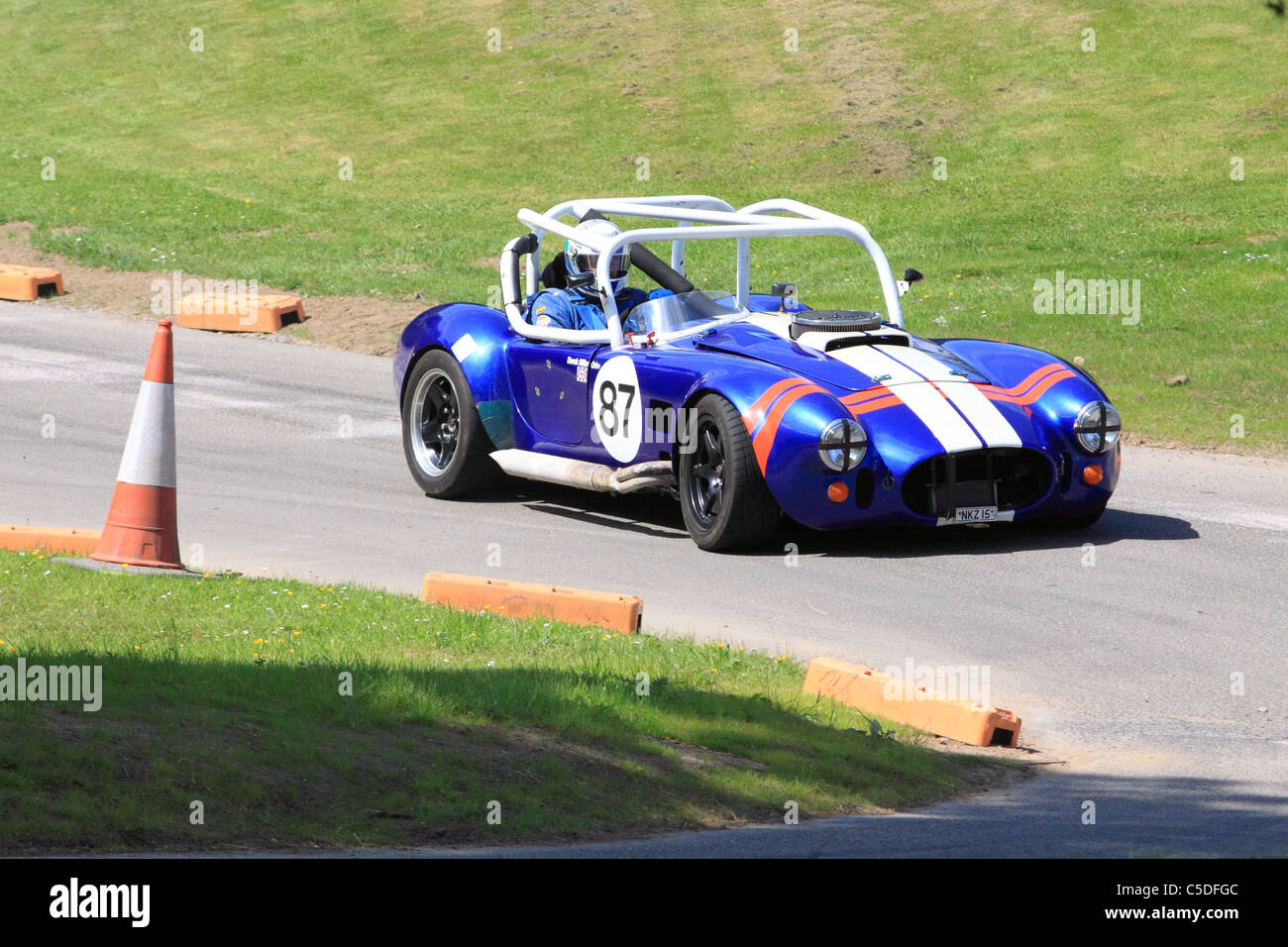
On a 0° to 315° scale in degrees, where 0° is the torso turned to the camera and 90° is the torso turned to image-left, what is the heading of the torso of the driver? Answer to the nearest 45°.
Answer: approximately 315°

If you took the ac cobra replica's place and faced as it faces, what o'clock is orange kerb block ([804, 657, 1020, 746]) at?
The orange kerb block is roughly at 1 o'clock from the ac cobra replica.

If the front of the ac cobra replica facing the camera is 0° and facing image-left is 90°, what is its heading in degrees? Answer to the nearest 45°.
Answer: approximately 315°

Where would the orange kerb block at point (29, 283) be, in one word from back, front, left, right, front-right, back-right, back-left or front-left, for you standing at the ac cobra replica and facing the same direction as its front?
back

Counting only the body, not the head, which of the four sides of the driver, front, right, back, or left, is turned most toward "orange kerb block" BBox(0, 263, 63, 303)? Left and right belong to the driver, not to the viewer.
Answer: back

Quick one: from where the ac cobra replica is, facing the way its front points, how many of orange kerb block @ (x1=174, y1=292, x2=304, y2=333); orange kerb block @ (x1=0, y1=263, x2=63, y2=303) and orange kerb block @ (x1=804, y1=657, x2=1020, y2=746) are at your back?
2

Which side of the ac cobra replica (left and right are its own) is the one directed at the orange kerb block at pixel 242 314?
back

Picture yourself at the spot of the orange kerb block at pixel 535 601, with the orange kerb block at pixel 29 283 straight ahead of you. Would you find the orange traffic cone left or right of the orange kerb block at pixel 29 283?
left

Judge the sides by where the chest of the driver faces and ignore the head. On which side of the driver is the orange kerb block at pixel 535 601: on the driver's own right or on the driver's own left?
on the driver's own right

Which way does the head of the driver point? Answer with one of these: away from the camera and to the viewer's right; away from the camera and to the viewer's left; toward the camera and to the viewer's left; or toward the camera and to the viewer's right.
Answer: toward the camera and to the viewer's right

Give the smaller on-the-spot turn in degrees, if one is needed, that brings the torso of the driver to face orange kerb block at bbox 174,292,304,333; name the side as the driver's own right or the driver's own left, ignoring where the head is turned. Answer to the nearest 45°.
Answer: approximately 180°
